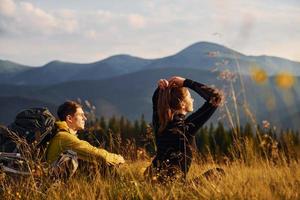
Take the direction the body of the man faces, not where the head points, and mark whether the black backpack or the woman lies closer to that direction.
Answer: the woman

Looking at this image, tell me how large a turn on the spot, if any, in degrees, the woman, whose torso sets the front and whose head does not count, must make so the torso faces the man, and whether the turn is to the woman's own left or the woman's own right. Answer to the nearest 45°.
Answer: approximately 135° to the woman's own left

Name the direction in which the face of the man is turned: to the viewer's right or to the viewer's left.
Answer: to the viewer's right

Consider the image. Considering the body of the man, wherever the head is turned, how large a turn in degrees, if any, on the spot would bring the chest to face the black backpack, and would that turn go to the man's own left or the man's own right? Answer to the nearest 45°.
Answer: approximately 180°

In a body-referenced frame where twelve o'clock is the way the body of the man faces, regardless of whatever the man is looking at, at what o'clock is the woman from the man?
The woman is roughly at 1 o'clock from the man.

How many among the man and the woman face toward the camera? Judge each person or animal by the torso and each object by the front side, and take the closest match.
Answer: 0

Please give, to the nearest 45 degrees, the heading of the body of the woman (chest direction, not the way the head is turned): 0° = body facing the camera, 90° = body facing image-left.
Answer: approximately 225°

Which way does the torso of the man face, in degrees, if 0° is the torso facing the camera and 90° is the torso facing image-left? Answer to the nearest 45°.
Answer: approximately 270°

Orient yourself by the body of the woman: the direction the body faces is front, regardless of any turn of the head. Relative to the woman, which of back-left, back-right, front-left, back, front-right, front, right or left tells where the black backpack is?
back-left
